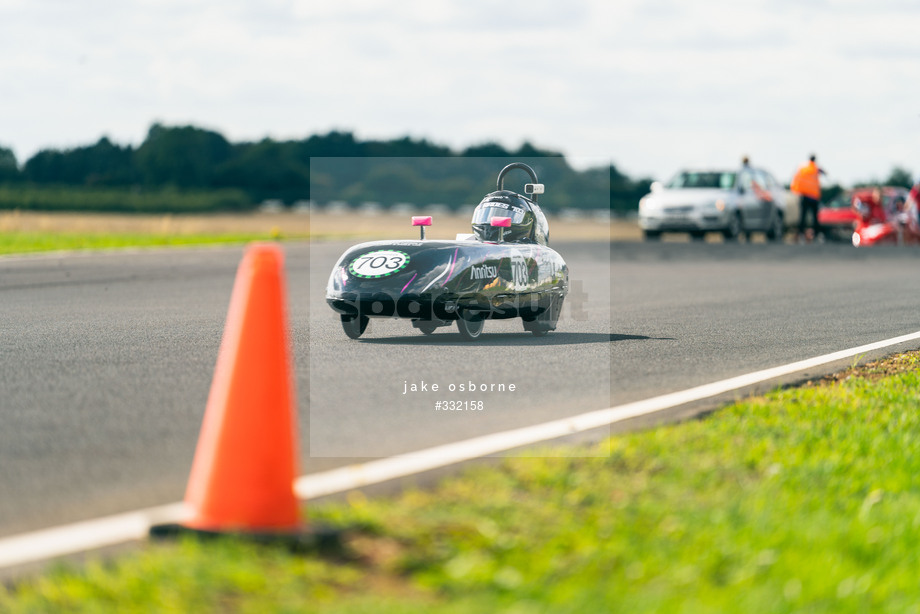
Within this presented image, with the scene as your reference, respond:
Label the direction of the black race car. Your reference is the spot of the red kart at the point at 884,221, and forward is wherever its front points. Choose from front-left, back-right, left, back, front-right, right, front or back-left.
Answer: front-left

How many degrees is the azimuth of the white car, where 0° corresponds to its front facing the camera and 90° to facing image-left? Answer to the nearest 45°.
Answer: approximately 45°

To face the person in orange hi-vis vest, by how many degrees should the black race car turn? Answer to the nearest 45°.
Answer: approximately 180°

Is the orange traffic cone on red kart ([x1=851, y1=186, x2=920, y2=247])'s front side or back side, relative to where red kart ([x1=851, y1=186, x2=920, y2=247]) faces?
on the front side

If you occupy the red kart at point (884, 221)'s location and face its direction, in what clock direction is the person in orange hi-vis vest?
The person in orange hi-vis vest is roughly at 1 o'clock from the red kart.

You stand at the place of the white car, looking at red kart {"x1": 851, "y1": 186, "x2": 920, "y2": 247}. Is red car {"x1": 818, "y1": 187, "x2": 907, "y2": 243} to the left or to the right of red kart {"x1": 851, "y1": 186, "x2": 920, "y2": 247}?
left

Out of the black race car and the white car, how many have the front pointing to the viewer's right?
0

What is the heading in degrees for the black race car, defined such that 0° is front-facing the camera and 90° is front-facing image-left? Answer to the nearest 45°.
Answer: approximately 45°
